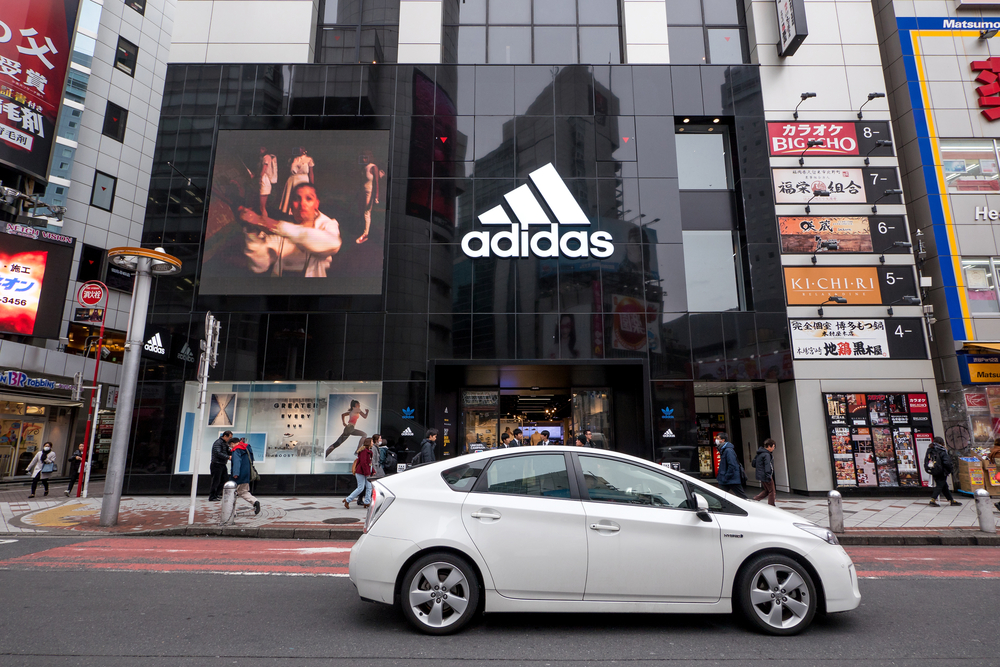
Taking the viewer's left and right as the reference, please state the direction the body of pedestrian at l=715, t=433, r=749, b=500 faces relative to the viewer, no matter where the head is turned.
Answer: facing to the left of the viewer

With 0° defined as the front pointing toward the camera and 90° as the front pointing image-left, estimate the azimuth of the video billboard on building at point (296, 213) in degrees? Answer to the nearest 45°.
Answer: approximately 0°

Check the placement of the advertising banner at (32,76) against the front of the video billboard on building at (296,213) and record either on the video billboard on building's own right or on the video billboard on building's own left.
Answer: on the video billboard on building's own right

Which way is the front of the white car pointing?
to the viewer's right

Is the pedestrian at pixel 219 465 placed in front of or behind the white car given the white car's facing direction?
behind

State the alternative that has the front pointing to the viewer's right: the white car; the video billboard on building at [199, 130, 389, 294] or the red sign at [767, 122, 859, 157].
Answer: the white car
